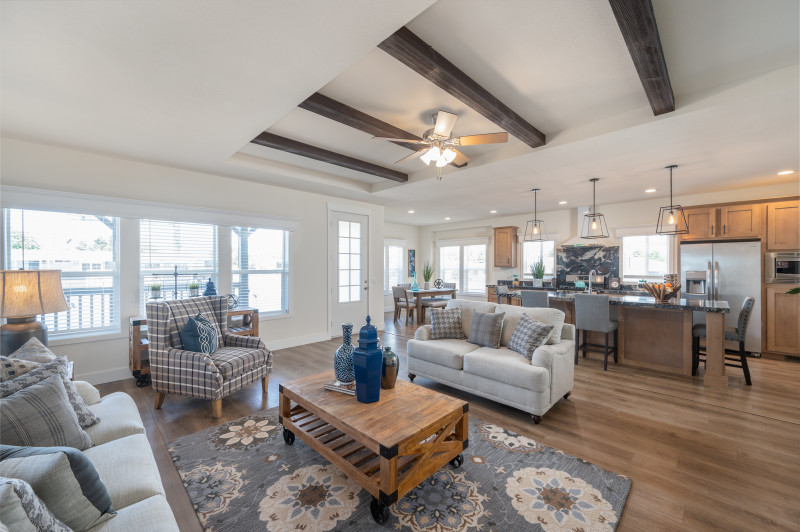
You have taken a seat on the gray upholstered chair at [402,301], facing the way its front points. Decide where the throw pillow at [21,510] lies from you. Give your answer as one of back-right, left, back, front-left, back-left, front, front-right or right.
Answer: back-right

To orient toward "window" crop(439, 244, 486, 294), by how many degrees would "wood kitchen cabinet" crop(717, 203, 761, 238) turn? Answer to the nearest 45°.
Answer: approximately 90° to its right

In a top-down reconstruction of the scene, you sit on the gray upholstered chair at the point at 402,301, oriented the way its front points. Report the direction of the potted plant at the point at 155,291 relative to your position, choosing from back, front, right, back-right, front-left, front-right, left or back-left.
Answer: back

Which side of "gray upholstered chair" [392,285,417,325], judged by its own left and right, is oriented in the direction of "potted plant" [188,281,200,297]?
back

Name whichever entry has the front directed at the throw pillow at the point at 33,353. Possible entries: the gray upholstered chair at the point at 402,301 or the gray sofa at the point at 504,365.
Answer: the gray sofa

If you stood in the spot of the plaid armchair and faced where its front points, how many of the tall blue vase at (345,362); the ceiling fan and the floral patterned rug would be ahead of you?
3
